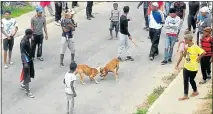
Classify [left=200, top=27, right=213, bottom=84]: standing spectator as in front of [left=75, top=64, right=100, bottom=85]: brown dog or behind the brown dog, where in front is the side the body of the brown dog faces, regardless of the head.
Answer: in front

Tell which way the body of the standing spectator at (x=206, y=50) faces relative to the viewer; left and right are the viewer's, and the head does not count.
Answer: facing the viewer and to the left of the viewer

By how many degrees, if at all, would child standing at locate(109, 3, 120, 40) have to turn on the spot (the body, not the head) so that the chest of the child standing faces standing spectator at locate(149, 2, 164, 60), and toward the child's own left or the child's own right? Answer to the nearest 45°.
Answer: approximately 45° to the child's own left

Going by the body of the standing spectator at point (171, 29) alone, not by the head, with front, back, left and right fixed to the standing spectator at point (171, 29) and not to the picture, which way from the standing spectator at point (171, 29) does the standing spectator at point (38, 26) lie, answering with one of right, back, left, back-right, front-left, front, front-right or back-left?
front-right

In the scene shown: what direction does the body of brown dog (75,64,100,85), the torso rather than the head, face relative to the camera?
to the viewer's right

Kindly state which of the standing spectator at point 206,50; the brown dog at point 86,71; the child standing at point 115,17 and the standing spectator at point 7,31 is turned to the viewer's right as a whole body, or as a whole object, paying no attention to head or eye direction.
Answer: the brown dog

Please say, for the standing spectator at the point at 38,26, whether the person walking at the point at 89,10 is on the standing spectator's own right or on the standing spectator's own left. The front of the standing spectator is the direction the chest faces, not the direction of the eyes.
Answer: on the standing spectator's own left

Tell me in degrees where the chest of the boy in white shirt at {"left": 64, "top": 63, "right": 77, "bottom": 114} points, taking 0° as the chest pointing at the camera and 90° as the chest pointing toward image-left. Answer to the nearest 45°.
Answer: approximately 225°

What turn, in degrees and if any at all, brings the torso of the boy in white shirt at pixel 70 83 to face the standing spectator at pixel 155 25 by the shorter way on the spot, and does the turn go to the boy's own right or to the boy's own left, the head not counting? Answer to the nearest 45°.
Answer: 0° — they already face them

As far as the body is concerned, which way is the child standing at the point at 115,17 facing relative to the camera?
toward the camera

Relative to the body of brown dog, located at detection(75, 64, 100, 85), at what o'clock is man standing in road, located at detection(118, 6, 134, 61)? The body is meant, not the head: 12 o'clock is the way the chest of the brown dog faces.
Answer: The man standing in road is roughly at 10 o'clock from the brown dog.
